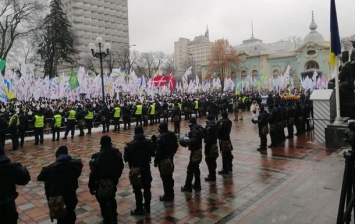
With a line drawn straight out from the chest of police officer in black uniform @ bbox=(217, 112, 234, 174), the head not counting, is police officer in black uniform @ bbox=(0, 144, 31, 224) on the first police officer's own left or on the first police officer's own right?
on the first police officer's own left

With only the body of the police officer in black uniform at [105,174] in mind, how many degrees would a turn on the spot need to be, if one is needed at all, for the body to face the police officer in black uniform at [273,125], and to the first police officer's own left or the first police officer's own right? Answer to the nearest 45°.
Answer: approximately 45° to the first police officer's own right

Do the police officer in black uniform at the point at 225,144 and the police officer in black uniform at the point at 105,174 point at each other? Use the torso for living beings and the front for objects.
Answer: no

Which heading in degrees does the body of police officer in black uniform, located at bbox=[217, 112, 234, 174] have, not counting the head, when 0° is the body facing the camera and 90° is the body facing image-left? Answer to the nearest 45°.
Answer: approximately 135°

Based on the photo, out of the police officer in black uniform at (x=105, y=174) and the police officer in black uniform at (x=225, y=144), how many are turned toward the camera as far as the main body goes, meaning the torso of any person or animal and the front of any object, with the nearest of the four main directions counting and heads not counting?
0

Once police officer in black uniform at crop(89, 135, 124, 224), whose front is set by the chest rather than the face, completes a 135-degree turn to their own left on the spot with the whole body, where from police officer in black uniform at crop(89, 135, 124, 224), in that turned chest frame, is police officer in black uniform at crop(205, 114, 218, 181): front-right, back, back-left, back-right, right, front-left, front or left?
back

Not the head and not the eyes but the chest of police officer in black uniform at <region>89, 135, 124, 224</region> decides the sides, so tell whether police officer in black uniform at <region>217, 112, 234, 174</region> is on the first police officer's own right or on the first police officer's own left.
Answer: on the first police officer's own right

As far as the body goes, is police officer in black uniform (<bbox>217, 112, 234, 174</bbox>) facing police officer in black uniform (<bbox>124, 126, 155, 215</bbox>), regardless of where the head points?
no

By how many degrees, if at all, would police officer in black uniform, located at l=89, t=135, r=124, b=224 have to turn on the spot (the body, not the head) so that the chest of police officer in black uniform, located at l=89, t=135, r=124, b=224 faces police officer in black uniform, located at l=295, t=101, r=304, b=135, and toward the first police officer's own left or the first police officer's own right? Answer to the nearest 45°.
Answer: approximately 45° to the first police officer's own right

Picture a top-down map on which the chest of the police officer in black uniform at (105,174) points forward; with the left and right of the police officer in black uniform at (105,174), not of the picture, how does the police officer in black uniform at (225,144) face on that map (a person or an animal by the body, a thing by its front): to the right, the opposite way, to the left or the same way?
the same way

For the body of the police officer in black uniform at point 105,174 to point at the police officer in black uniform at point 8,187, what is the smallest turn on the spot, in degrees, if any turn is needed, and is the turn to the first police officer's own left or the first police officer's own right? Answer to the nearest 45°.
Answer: approximately 90° to the first police officer's own left

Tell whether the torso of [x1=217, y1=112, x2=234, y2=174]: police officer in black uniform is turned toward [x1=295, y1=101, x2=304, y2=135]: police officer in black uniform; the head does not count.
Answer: no

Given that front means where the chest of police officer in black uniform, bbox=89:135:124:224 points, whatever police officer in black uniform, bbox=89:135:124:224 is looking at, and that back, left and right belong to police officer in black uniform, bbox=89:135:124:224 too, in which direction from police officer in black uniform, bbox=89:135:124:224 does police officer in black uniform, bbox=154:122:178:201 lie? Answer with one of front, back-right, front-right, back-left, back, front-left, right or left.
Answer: front-right

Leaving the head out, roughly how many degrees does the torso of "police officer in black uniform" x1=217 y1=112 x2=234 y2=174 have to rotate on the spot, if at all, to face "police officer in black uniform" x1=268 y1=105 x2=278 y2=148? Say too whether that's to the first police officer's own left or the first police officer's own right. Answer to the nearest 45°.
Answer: approximately 90° to the first police officer's own right

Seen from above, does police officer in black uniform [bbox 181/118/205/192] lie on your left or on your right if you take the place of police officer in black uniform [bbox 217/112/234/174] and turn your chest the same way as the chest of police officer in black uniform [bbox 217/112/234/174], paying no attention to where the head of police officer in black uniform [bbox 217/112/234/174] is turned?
on your left

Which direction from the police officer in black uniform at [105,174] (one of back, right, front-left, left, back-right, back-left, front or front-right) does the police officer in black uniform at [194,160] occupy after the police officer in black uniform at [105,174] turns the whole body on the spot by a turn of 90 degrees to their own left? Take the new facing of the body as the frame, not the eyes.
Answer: back-right

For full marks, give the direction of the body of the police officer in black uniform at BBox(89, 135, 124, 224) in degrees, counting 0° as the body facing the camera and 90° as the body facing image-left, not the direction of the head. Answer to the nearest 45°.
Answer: approximately 180°
